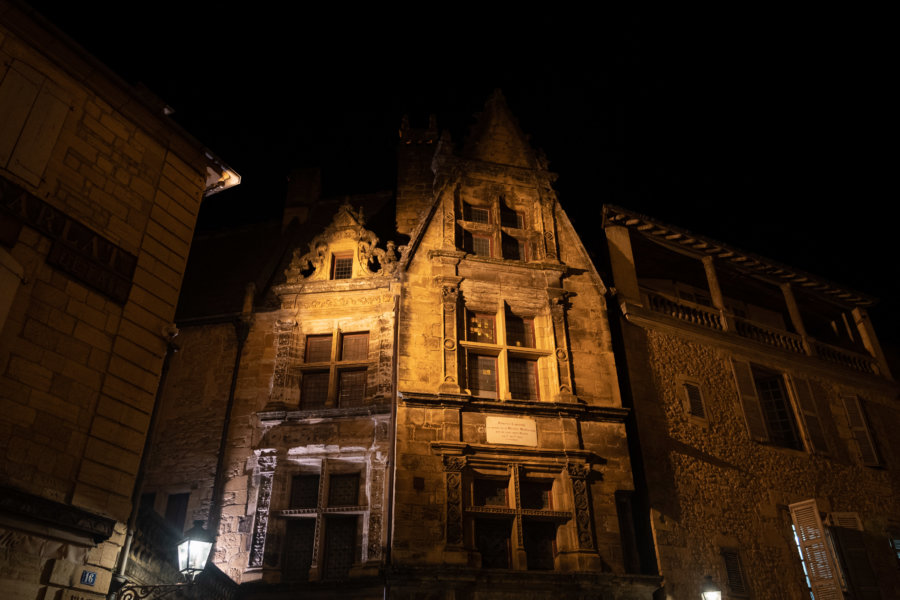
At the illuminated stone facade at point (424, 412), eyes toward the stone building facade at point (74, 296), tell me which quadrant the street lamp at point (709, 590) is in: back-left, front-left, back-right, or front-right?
back-left

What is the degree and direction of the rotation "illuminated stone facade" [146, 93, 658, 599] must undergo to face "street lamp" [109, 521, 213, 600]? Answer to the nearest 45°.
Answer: approximately 45° to its right

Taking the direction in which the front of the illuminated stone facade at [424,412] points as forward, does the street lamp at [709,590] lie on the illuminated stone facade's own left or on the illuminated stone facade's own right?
on the illuminated stone facade's own left

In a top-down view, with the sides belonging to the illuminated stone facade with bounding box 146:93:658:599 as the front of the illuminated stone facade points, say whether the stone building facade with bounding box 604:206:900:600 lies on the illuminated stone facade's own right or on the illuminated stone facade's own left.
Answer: on the illuminated stone facade's own left

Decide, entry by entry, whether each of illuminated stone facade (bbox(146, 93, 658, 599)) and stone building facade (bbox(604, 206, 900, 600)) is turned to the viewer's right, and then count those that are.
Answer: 0

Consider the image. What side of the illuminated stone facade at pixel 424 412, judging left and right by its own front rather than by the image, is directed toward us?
front

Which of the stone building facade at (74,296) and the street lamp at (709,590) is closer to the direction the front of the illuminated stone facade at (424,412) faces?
the stone building facade

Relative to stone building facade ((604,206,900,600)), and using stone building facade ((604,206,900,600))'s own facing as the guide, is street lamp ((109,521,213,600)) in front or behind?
in front

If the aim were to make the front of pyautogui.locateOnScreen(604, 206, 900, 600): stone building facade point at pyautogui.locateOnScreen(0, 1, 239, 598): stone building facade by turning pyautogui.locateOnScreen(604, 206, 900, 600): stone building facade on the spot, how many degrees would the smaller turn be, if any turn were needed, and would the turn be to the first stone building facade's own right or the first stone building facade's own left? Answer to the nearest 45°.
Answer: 0° — it already faces it

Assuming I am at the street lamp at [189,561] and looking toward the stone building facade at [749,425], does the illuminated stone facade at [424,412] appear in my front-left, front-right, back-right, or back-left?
front-left
